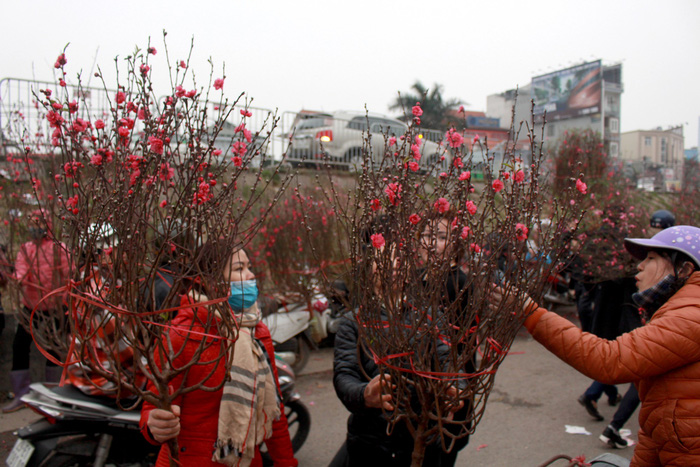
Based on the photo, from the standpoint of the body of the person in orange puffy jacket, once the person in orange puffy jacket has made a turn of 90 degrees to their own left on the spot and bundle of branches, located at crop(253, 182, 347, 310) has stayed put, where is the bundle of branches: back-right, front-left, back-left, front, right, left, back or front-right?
back-right

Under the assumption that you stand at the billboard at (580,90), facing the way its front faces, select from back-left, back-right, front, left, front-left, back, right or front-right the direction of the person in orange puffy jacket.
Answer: front-left

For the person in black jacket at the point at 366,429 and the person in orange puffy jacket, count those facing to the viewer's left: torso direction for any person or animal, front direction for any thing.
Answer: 1

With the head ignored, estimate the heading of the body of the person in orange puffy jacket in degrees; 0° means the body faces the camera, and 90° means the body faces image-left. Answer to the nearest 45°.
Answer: approximately 90°

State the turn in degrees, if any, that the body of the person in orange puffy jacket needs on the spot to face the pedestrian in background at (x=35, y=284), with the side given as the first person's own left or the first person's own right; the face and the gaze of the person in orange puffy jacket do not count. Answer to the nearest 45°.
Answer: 0° — they already face them

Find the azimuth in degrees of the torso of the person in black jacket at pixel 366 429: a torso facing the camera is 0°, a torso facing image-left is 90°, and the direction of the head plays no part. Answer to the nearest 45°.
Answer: approximately 315°

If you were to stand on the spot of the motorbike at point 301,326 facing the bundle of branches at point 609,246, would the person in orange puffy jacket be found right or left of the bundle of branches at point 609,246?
right

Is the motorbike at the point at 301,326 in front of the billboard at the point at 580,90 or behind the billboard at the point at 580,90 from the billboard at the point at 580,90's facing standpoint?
in front

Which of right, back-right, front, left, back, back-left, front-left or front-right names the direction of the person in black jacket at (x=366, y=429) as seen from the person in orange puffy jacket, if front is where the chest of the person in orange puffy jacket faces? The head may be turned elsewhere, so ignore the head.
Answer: front

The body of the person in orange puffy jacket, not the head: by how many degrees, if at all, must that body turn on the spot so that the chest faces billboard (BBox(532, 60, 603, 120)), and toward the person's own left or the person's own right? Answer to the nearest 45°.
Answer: approximately 90° to the person's own right

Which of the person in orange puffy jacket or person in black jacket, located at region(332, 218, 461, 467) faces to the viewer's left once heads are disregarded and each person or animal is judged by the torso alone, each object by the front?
the person in orange puffy jacket

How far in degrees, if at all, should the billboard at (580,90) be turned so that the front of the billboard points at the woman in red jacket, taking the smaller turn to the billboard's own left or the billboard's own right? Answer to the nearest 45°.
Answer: approximately 45° to the billboard's own left

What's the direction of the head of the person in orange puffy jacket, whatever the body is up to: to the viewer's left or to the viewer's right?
to the viewer's left

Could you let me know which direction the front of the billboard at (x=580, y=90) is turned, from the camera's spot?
facing the viewer and to the left of the viewer

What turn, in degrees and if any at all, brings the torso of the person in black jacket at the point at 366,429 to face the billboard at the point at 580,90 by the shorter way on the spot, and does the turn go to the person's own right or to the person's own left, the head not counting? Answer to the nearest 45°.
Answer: approximately 135° to the person's own left
